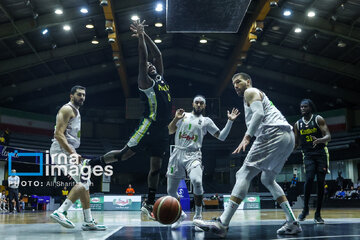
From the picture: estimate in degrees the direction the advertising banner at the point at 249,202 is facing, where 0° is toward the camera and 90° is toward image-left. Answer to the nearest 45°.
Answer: approximately 0°

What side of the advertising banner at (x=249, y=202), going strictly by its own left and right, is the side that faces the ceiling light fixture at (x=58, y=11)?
right

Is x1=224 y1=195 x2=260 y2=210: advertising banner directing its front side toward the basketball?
yes

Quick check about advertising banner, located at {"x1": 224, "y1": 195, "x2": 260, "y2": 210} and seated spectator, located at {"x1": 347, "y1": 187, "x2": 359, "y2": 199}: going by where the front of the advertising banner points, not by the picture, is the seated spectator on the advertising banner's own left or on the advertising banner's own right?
on the advertising banner's own left
